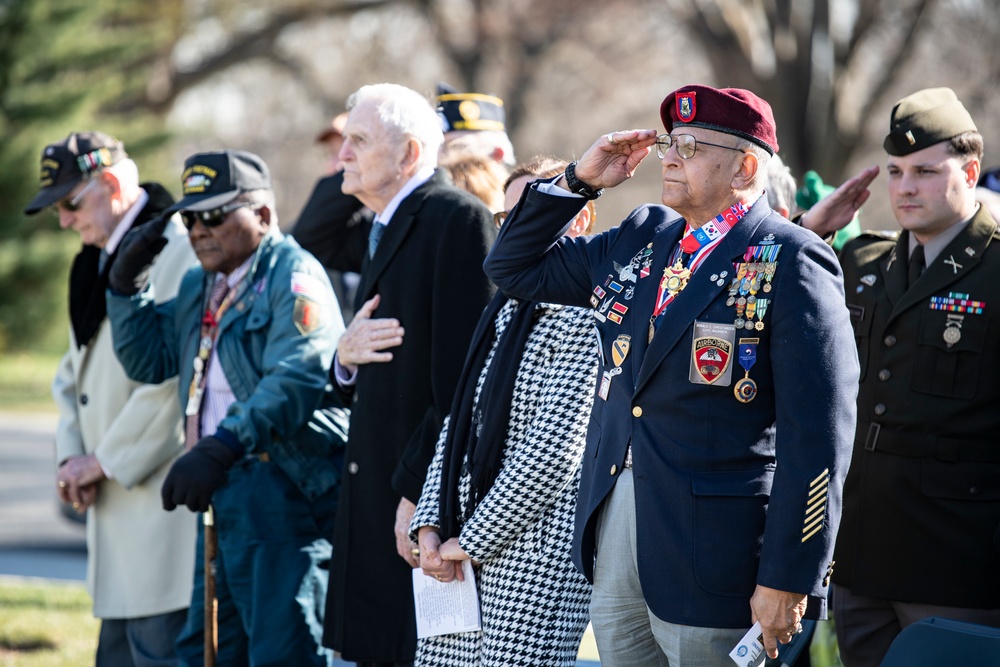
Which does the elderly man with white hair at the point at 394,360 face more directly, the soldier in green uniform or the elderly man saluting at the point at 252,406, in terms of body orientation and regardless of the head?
the elderly man saluting

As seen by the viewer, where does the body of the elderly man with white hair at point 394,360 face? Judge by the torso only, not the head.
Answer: to the viewer's left

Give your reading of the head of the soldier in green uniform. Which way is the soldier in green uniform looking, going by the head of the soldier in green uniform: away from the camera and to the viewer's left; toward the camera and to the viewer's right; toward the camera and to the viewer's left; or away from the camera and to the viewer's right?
toward the camera and to the viewer's left

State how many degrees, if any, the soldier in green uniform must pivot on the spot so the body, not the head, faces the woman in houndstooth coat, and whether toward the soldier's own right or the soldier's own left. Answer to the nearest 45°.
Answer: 0° — they already face them

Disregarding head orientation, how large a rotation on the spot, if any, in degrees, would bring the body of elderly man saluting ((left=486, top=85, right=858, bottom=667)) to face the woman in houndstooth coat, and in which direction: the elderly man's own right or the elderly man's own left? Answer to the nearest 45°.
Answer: approximately 90° to the elderly man's own right

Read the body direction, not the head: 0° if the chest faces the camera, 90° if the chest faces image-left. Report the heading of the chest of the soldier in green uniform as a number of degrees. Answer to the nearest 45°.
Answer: approximately 45°

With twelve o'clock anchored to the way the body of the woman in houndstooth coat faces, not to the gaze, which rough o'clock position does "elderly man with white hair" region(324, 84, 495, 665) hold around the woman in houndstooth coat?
The elderly man with white hair is roughly at 3 o'clock from the woman in houndstooth coat.

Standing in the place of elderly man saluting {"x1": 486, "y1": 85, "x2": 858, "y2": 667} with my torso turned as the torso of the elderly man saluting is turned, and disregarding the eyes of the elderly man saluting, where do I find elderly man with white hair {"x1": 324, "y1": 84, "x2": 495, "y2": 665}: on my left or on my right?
on my right

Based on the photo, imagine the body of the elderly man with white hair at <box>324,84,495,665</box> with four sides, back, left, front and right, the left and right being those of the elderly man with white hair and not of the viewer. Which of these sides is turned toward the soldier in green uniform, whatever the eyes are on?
back

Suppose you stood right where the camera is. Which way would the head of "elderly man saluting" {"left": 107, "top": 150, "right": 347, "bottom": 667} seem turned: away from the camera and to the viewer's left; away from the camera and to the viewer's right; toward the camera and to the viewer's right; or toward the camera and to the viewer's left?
toward the camera and to the viewer's left

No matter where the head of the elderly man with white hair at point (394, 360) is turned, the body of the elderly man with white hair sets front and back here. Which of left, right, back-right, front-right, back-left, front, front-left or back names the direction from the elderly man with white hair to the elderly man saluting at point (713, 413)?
back-left

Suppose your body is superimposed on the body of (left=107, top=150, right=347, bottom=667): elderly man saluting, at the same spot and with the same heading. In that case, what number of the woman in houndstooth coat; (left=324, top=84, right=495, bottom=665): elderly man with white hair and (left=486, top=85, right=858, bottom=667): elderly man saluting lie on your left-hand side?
3

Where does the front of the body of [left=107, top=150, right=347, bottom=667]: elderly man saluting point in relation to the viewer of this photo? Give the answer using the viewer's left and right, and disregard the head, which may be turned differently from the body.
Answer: facing the viewer and to the left of the viewer

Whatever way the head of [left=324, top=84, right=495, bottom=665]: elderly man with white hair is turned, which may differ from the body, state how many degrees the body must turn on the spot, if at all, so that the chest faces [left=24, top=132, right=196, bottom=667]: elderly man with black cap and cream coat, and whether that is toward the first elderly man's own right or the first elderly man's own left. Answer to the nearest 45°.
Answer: approximately 45° to the first elderly man's own right
